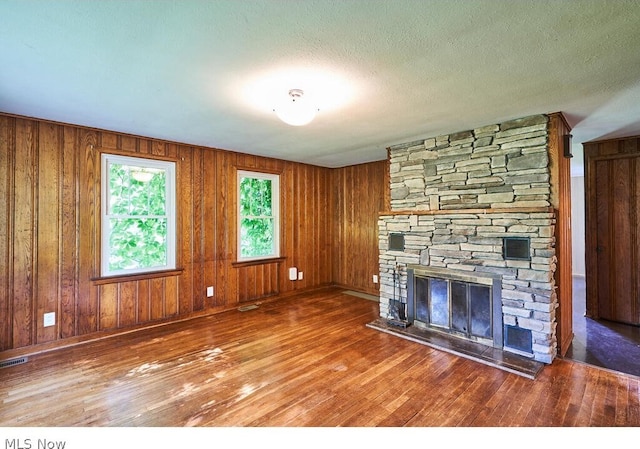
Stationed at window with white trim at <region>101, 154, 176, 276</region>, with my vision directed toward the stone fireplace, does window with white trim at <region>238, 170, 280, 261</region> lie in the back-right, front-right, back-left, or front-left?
front-left

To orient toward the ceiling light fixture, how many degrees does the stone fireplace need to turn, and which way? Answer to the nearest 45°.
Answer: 0° — it already faces it

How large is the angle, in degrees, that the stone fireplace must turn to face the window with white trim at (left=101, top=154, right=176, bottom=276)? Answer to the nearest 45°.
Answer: approximately 45° to its right

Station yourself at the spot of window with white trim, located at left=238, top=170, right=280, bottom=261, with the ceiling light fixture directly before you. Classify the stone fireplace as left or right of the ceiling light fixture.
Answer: left

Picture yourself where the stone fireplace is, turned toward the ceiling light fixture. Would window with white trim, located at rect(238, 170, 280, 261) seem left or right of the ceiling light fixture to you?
right

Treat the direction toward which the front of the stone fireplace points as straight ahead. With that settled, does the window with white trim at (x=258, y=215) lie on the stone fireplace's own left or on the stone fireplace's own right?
on the stone fireplace's own right

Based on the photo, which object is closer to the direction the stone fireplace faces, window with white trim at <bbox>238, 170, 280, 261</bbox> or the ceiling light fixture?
the ceiling light fixture
